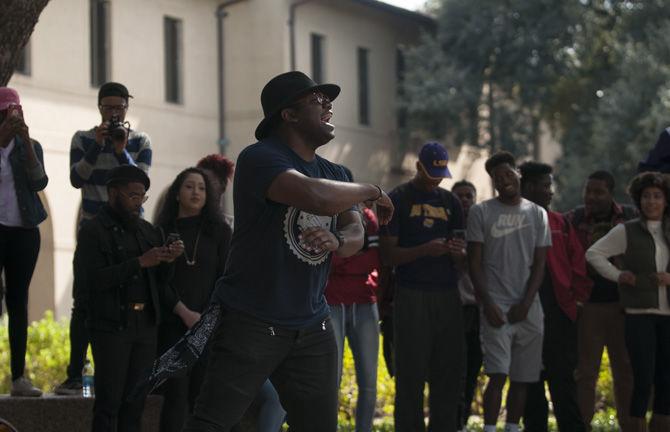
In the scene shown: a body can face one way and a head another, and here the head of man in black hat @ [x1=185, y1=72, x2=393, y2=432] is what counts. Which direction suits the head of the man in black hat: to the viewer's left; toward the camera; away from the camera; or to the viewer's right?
to the viewer's right

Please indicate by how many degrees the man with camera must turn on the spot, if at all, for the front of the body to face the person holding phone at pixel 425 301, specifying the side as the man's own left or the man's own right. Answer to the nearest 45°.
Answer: approximately 90° to the man's own left

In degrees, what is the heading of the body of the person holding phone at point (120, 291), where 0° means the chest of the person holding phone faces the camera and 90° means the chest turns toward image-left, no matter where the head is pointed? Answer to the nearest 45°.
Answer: approximately 315°

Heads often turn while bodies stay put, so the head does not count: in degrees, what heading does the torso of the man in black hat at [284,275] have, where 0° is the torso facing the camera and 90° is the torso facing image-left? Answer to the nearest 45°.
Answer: approximately 315°

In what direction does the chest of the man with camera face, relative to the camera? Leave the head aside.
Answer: toward the camera

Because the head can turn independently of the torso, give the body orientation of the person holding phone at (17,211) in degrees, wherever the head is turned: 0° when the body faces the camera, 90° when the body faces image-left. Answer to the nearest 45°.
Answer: approximately 0°
